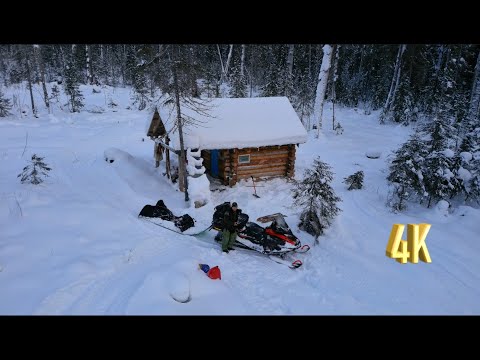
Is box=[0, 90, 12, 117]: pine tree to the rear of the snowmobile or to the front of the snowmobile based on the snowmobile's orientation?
to the rear

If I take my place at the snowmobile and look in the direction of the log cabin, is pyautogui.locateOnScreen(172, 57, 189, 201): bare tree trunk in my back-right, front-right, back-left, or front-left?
front-left

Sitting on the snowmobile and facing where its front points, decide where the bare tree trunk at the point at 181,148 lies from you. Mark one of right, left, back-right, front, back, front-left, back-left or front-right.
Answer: back

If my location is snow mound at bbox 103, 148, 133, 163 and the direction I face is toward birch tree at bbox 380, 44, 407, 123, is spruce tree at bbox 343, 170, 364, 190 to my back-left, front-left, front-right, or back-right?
front-right

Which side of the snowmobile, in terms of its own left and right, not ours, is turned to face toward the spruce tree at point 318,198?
left

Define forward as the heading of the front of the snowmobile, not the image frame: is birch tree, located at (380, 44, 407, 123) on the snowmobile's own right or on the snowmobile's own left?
on the snowmobile's own left

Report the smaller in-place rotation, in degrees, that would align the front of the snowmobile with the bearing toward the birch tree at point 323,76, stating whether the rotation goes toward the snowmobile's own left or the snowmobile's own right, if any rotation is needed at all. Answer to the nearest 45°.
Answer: approximately 135° to the snowmobile's own left

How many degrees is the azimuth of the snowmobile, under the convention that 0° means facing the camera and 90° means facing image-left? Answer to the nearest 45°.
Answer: approximately 315°

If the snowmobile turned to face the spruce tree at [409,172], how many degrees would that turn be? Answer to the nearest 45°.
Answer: approximately 90° to its left
